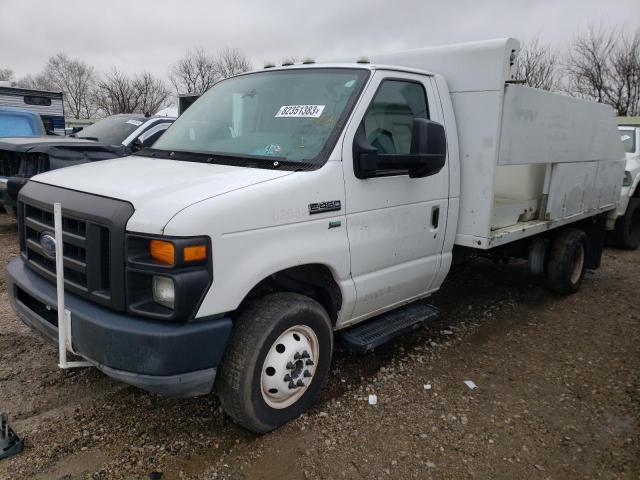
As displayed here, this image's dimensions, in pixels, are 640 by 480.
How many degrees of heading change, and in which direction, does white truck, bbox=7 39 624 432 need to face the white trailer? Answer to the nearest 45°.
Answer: approximately 90° to its right

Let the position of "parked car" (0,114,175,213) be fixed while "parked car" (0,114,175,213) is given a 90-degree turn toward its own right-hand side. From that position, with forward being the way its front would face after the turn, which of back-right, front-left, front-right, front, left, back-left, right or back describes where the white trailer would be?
front-right

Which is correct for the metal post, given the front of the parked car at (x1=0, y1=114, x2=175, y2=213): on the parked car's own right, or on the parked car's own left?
on the parked car's own left

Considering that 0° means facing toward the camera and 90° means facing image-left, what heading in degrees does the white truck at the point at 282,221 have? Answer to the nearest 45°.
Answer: approximately 45°

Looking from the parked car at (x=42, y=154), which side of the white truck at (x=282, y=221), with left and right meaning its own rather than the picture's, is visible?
right

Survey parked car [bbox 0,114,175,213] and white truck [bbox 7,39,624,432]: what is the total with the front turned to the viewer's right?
0

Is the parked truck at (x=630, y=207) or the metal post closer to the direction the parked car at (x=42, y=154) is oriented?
the metal post

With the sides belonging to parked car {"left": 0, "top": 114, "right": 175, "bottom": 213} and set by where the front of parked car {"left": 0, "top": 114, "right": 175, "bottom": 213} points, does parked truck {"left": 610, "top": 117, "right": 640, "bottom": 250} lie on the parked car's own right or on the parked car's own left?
on the parked car's own left

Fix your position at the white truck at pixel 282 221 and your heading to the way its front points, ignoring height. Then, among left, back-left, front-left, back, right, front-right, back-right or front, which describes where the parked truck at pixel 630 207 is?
back
